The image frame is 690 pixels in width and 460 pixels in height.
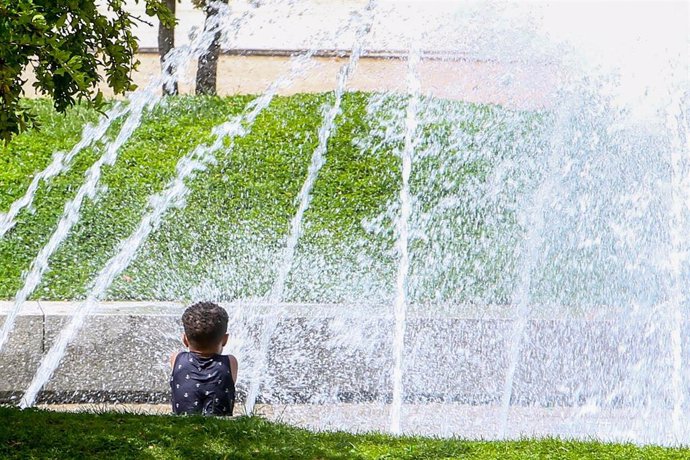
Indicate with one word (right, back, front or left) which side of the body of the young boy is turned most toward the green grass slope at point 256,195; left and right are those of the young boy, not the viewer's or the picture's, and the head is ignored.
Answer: front

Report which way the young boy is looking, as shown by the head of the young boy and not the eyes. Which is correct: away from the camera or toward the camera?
away from the camera

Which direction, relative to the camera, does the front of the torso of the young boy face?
away from the camera
